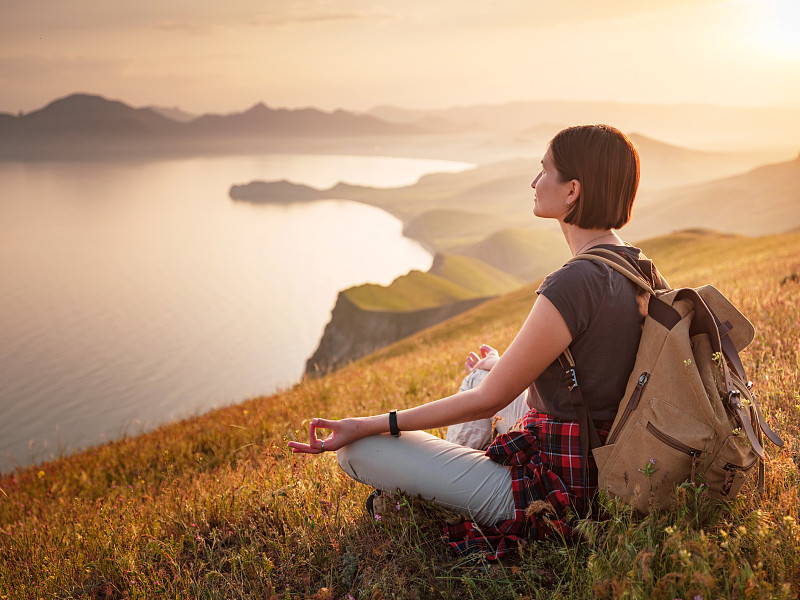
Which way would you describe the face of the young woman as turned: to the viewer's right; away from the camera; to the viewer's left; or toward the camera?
to the viewer's left

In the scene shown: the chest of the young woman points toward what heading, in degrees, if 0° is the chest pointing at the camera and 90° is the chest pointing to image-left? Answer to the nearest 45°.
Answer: approximately 135°
